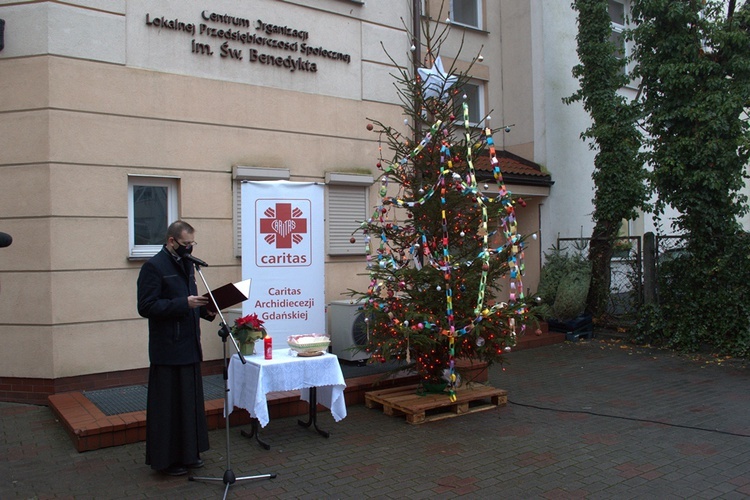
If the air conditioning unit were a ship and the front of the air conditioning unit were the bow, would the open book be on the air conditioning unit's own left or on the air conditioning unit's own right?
on the air conditioning unit's own right

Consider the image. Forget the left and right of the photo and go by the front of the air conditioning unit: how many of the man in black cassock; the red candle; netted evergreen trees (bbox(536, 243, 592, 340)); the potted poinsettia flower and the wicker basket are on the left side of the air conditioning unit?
1

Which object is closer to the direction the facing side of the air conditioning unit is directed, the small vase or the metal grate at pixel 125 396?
the small vase

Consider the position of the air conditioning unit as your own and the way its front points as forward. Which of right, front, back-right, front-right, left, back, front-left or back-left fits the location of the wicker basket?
front-right

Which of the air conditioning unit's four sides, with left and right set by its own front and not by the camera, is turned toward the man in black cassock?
right

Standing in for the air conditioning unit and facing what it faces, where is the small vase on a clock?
The small vase is roughly at 2 o'clock from the air conditioning unit.

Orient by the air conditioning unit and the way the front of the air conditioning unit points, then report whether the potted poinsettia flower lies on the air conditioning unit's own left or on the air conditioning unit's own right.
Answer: on the air conditioning unit's own right

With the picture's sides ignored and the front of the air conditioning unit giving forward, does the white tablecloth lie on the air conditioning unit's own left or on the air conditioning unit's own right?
on the air conditioning unit's own right

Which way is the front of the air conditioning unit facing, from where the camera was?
facing the viewer and to the right of the viewer

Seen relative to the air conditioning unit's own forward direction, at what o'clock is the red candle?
The red candle is roughly at 2 o'clock from the air conditioning unit.

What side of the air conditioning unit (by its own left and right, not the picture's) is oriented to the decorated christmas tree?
front

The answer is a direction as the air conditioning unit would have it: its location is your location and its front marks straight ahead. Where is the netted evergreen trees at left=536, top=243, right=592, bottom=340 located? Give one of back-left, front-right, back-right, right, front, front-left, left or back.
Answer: left

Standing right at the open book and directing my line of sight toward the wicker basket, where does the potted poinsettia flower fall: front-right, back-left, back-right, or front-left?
front-left

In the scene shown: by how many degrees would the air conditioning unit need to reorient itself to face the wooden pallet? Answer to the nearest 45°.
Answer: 0° — it already faces it
